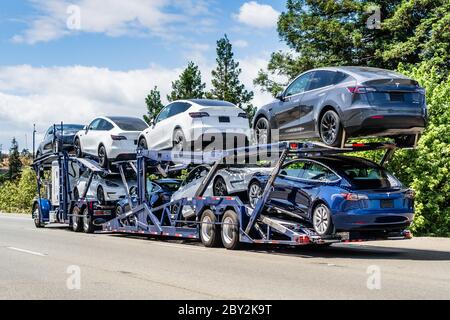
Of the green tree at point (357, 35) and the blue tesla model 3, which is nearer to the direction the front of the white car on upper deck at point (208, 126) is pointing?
the green tree

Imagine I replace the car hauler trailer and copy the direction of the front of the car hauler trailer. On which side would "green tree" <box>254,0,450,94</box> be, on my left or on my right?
on my right

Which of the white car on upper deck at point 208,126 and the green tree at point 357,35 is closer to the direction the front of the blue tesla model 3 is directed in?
the white car on upper deck

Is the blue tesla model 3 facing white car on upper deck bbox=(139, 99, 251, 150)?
yes

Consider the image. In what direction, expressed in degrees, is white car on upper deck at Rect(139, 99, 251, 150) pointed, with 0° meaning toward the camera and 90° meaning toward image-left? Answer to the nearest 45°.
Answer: approximately 135°
